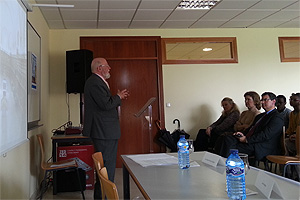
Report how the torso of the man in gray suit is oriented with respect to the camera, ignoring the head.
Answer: to the viewer's right

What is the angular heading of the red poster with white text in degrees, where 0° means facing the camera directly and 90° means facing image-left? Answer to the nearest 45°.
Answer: approximately 0°

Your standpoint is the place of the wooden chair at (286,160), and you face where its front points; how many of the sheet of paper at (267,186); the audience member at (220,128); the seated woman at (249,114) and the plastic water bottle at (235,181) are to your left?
2

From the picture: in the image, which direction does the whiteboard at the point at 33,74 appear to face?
to the viewer's right

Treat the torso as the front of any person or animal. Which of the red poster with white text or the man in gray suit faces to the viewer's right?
the man in gray suit

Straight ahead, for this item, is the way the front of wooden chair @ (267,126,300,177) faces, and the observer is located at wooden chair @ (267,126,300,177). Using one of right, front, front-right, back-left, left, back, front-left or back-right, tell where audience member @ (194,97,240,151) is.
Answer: front-right

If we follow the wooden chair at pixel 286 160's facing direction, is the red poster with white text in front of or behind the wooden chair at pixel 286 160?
in front

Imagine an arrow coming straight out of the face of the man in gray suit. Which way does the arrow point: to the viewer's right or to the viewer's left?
to the viewer's right

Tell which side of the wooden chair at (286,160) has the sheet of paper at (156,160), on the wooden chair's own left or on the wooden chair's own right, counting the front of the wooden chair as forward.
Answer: on the wooden chair's own left

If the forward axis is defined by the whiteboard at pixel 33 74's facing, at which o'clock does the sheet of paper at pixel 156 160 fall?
The sheet of paper is roughly at 2 o'clock from the whiteboard.

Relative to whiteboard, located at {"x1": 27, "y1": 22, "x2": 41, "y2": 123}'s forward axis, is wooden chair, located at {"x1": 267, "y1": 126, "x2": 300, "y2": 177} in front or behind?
in front

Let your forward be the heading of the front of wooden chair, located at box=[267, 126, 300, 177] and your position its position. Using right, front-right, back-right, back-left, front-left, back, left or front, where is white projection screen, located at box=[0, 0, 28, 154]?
front-left

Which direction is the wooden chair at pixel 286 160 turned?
to the viewer's left

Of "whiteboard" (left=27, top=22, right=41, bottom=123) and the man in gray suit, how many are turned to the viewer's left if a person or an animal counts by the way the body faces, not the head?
0

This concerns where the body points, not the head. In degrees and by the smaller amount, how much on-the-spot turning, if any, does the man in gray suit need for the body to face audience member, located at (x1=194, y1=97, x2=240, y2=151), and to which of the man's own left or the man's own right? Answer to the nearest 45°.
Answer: approximately 45° to the man's own left

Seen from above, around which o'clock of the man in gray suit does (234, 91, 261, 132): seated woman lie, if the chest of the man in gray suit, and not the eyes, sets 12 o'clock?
The seated woman is roughly at 11 o'clock from the man in gray suit.
